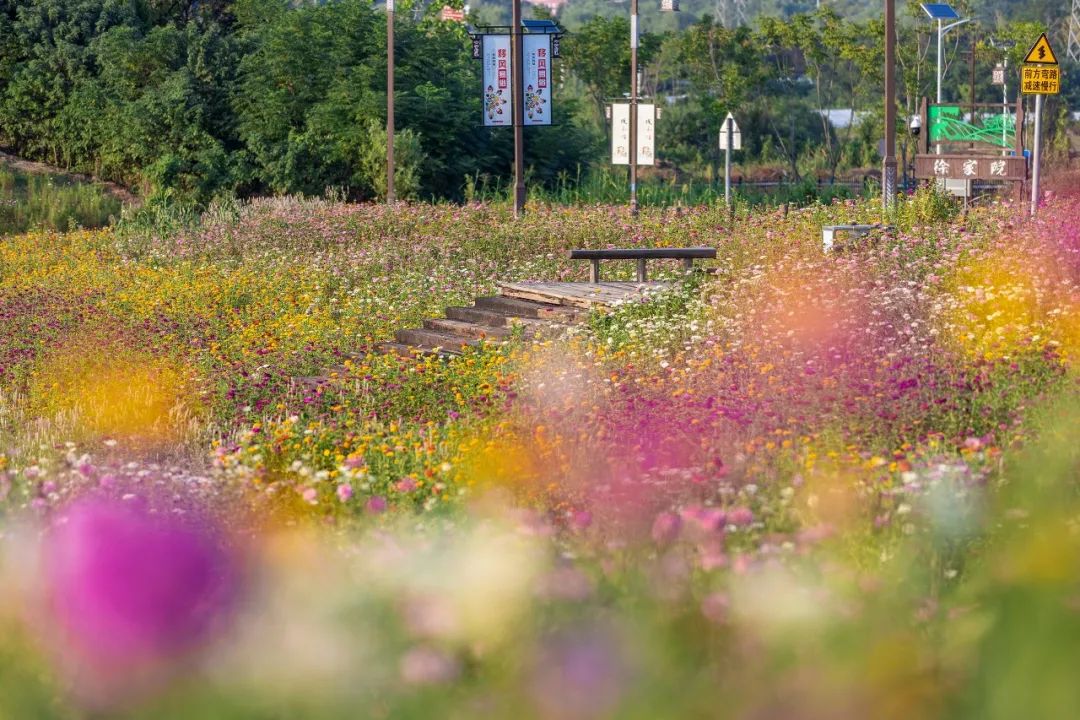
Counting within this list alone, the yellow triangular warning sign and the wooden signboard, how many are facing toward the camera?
2

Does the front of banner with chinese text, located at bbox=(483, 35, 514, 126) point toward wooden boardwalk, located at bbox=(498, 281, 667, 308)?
yes

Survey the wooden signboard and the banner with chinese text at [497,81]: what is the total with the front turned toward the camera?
2

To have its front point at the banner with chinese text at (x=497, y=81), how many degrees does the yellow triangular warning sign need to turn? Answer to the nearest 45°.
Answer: approximately 135° to its right

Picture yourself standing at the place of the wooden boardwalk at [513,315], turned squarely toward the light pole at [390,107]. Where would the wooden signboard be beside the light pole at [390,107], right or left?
right
